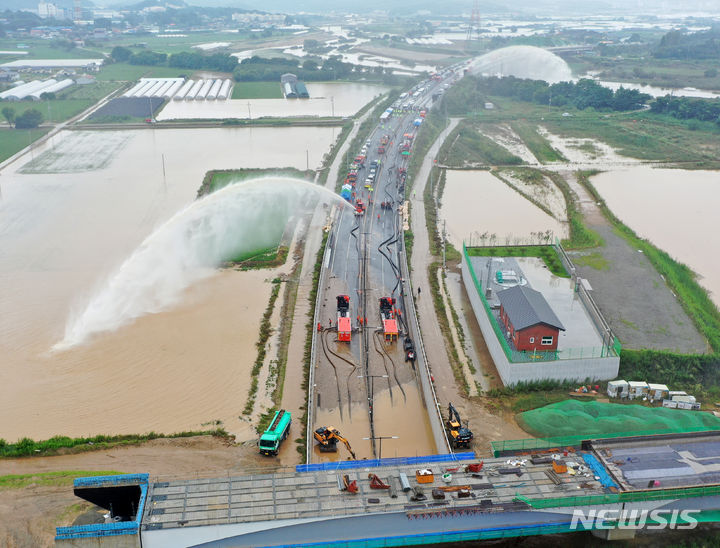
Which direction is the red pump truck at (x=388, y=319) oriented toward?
away from the camera

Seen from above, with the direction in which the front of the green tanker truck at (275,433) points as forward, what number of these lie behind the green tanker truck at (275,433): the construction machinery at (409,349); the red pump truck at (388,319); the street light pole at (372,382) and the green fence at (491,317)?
4

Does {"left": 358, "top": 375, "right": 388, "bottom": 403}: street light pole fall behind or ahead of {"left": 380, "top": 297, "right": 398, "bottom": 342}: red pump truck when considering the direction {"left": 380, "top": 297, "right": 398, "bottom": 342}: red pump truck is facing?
ahead

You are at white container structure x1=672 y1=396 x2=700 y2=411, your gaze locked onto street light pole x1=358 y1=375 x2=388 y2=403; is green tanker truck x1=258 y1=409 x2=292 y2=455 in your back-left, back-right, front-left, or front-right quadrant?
front-left

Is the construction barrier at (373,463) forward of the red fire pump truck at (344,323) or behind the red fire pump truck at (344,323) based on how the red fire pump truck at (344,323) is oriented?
forward

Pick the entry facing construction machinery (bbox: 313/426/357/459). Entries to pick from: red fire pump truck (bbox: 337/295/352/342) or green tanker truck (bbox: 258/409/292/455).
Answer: red fire pump truck (bbox: 337/295/352/342)

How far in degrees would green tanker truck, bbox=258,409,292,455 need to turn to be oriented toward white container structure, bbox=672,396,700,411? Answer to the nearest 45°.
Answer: approximately 135° to its left

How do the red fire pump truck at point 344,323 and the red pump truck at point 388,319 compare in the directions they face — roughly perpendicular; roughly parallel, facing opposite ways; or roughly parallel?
roughly parallel

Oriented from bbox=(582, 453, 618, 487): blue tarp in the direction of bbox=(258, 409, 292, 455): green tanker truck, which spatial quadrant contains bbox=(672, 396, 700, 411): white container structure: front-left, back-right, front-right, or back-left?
back-right

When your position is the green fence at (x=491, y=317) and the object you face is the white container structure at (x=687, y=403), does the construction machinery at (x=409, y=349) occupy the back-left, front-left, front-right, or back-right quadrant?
back-right
